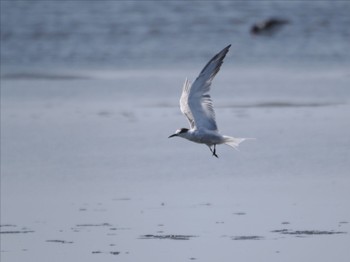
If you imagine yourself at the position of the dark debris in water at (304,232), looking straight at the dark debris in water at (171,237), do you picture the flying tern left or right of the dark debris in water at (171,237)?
right

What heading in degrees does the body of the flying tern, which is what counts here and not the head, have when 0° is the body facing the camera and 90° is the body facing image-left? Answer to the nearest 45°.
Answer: approximately 90°

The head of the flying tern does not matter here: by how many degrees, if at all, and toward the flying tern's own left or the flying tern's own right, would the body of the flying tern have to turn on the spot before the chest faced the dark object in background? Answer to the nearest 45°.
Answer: approximately 90° to the flying tern's own right

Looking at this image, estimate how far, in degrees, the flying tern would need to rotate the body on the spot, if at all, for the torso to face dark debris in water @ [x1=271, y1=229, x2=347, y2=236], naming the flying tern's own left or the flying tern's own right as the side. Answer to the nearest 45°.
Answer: approximately 135° to the flying tern's own left
